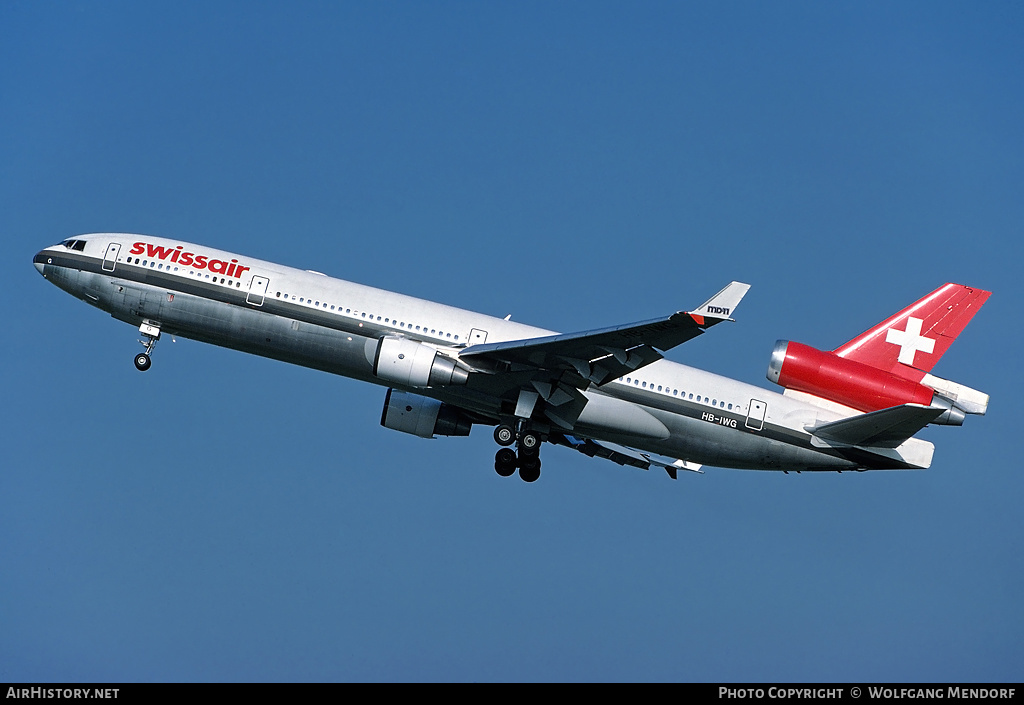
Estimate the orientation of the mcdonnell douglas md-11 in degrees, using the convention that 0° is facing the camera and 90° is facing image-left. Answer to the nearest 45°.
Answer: approximately 90°
